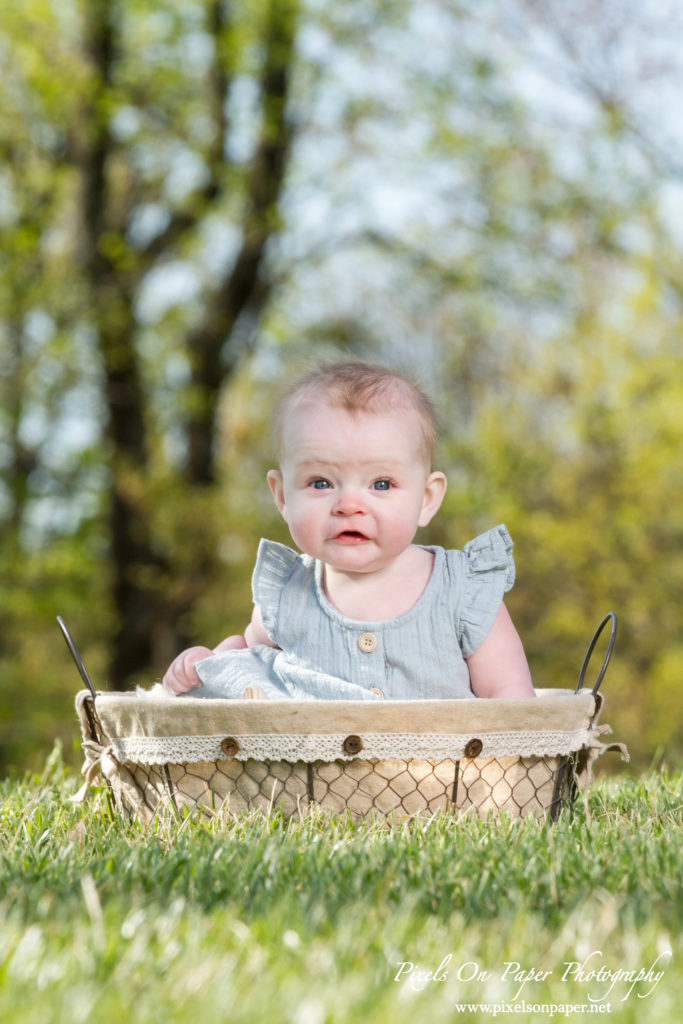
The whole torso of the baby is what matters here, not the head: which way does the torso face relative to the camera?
toward the camera
